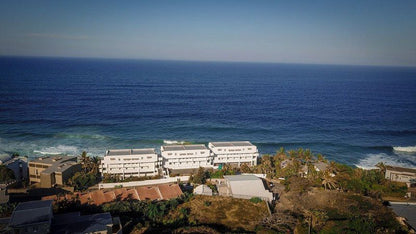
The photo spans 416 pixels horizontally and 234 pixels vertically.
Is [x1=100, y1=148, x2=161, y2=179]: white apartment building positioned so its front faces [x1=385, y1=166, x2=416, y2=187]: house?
no

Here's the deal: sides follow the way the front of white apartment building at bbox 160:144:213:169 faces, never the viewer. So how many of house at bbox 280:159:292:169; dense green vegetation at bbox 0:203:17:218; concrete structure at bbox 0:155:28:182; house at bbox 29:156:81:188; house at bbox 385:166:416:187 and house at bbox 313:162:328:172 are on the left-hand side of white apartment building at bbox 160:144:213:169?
3

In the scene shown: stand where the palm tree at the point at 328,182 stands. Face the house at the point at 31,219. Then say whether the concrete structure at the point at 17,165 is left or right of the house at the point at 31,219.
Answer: right

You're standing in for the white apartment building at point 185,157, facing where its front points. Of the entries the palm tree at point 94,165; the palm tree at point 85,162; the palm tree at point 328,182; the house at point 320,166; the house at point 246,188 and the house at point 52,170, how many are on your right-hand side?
3

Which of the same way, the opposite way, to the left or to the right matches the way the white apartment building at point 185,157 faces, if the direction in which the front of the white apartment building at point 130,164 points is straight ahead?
the same way

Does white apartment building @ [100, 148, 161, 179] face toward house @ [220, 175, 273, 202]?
no
